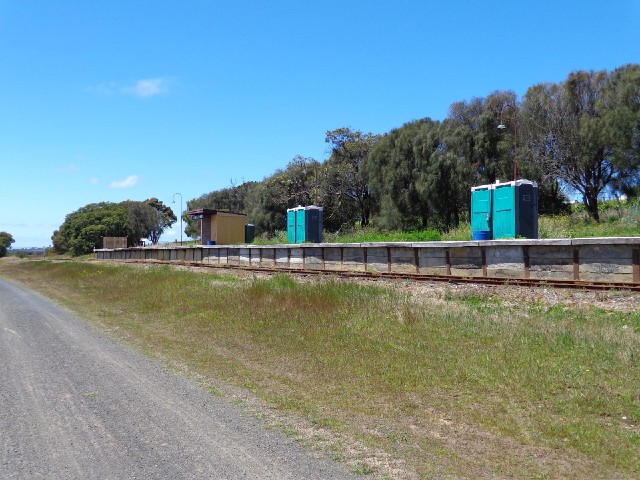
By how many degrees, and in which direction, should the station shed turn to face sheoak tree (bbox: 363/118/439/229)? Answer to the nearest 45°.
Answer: approximately 135° to its left

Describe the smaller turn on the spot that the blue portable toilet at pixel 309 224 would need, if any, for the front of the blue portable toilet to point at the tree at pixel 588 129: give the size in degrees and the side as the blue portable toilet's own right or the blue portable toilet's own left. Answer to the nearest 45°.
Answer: approximately 135° to the blue portable toilet's own left

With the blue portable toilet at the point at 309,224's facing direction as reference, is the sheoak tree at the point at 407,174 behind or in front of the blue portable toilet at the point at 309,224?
behind

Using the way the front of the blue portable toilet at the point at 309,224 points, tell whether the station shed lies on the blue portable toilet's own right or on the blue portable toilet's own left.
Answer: on the blue portable toilet's own right

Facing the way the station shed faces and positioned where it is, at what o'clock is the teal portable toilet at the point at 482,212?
The teal portable toilet is roughly at 10 o'clock from the station shed.

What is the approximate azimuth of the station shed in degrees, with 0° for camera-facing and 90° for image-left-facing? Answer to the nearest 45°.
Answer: approximately 45°

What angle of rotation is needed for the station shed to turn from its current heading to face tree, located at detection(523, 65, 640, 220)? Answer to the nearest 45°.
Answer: approximately 90° to its left

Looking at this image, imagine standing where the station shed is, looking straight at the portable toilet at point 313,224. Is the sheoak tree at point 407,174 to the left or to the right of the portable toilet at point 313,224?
left

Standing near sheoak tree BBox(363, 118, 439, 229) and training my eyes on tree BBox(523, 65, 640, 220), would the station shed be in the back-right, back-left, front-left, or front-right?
back-right

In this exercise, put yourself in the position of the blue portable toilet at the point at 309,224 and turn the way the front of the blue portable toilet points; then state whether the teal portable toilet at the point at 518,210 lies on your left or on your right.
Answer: on your left
